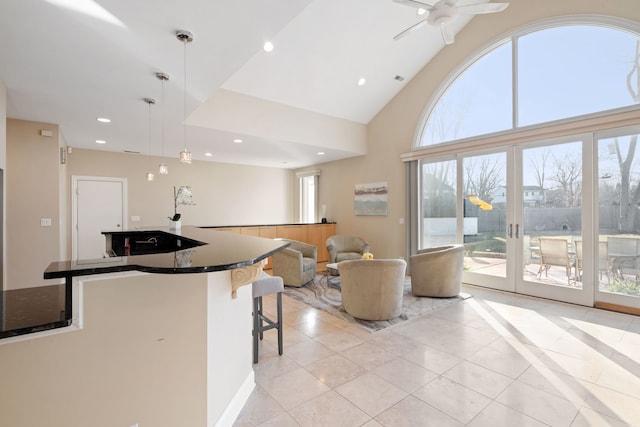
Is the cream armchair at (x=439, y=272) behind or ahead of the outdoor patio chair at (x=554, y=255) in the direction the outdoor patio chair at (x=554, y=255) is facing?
behind

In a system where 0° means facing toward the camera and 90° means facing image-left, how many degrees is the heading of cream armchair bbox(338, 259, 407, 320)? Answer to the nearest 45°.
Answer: approximately 180°

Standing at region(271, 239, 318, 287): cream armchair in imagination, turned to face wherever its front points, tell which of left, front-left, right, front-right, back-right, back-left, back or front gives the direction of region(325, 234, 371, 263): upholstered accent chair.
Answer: left

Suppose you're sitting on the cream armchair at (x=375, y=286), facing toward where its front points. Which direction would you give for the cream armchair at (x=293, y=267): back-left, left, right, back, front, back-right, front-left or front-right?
front-left

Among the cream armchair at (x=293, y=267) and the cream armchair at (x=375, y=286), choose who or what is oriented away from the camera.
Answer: the cream armchair at (x=375, y=286)

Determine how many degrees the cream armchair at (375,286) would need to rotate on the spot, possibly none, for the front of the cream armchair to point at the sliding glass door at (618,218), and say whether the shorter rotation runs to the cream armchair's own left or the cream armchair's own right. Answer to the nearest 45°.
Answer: approximately 90° to the cream armchair's own right

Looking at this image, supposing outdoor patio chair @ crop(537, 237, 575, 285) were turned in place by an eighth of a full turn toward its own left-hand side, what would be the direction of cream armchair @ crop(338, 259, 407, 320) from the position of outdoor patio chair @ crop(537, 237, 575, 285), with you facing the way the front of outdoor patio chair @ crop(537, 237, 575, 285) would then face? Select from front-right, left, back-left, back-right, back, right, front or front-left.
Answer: back-left

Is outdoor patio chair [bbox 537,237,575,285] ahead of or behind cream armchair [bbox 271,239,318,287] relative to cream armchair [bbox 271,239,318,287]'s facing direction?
ahead

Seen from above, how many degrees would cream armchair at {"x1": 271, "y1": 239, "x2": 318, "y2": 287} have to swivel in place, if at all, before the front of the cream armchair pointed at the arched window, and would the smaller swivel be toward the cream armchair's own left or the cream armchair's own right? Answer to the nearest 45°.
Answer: approximately 45° to the cream armchair's own left

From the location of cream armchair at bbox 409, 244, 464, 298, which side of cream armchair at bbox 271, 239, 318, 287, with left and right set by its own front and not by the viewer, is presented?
front

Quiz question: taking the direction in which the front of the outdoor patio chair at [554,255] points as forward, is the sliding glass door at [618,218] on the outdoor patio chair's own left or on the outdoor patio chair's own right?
on the outdoor patio chair's own right

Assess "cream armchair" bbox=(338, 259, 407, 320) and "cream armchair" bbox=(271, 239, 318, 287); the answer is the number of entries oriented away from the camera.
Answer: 1

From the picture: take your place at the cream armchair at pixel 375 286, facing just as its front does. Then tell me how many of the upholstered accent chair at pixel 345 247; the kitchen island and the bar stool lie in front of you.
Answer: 1

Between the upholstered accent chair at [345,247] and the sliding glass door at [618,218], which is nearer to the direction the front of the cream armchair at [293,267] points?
the sliding glass door

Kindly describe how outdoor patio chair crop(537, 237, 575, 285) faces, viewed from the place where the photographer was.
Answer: facing away from the viewer and to the right of the viewer

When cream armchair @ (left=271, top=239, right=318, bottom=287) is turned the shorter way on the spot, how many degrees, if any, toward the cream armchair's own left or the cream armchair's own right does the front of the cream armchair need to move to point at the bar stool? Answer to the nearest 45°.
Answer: approximately 45° to the cream armchair's own right
